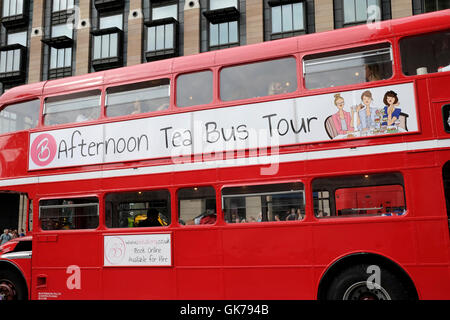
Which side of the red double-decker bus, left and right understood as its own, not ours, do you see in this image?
left
